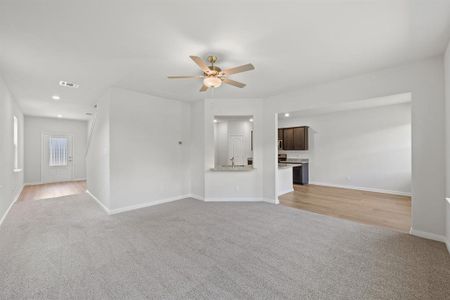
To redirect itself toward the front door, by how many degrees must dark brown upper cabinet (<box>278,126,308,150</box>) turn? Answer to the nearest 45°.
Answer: approximately 45° to its right

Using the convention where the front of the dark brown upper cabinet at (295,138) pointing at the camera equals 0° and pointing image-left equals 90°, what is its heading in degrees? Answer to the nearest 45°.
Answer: approximately 45°

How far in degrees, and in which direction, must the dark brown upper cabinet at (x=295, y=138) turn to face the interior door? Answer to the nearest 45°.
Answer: approximately 45° to its right
